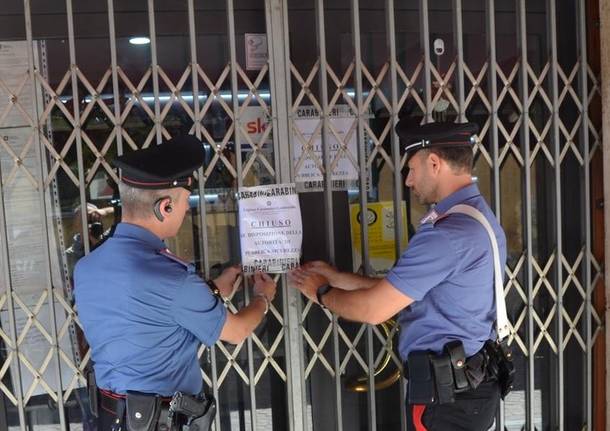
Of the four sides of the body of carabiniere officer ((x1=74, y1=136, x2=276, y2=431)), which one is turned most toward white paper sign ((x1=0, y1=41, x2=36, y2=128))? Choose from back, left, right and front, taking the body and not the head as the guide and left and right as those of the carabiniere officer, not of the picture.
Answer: left

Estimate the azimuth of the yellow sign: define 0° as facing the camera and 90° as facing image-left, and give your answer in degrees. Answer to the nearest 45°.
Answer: approximately 0°

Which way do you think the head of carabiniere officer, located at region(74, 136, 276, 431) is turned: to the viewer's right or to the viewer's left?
to the viewer's right

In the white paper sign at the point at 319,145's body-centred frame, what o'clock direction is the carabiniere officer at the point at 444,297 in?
The carabiniere officer is roughly at 11 o'clock from the white paper sign.

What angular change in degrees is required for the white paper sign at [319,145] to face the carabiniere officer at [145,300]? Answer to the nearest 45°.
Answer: approximately 45° to its right

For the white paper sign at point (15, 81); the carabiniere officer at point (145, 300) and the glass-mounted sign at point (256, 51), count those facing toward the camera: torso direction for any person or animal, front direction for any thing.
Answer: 2

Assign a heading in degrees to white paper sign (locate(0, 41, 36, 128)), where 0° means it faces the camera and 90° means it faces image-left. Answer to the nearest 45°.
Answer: approximately 0°

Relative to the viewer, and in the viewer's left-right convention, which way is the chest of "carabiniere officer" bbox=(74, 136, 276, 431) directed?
facing away from the viewer and to the right of the viewer

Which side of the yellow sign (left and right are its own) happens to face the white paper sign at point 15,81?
right
